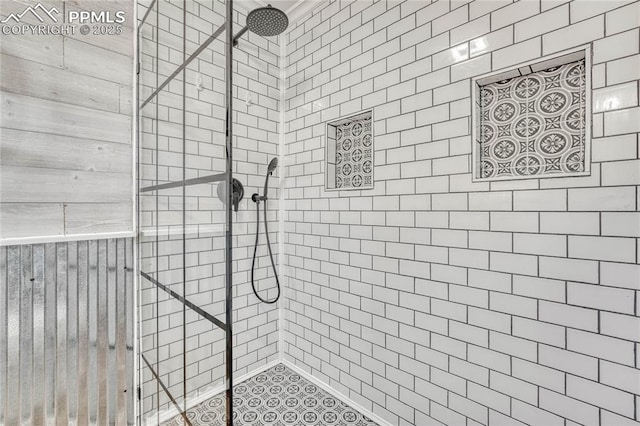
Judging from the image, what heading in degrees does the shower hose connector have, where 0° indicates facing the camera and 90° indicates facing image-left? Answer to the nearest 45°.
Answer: approximately 315°

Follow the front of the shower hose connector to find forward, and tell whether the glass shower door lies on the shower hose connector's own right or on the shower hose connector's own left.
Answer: on the shower hose connector's own right
